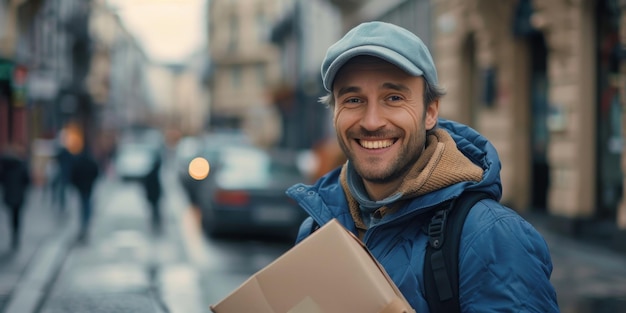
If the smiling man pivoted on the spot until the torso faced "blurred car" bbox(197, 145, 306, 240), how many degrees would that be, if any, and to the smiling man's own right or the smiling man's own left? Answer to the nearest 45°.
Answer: approximately 135° to the smiling man's own right

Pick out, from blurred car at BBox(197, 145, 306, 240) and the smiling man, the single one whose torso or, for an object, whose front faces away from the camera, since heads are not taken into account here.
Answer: the blurred car

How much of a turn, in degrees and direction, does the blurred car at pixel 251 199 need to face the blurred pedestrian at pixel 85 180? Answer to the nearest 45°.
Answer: approximately 45° to its left

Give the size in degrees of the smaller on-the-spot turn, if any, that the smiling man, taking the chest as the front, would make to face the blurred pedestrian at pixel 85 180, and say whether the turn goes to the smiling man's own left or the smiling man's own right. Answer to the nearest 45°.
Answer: approximately 90° to the smiling man's own right

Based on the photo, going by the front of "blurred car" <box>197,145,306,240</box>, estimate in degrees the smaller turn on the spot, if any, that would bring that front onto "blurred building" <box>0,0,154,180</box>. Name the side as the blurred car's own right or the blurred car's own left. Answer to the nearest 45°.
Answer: approximately 45° to the blurred car's own left

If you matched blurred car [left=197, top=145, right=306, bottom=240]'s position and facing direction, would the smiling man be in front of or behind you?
behind

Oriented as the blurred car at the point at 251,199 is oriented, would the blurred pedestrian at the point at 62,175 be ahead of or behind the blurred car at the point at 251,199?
ahead

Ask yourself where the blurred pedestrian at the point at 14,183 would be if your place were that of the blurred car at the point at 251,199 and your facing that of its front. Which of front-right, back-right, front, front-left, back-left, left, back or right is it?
left

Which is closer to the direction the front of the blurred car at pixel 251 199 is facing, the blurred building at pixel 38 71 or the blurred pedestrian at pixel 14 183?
the blurred building

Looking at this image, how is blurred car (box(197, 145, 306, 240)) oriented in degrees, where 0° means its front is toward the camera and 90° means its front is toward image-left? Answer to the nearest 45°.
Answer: approximately 180°

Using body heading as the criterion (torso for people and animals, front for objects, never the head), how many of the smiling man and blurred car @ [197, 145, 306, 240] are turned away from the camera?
1

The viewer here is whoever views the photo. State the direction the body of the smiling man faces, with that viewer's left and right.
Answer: facing the viewer and to the left of the viewer
